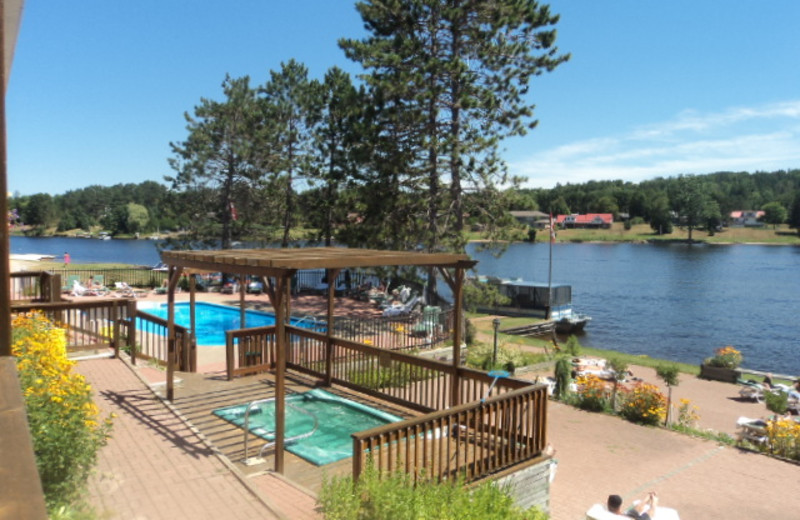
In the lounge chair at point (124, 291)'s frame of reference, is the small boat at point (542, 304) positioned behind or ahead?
ahead

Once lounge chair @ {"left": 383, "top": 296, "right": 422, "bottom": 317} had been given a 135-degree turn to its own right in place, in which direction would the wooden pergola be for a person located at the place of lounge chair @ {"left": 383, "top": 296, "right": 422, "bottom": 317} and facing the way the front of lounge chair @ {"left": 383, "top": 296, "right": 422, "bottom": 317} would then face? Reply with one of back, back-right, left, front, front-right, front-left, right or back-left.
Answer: back-right

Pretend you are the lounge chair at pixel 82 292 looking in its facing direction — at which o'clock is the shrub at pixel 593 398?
The shrub is roughly at 2 o'clock from the lounge chair.

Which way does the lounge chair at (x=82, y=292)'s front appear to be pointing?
to the viewer's right

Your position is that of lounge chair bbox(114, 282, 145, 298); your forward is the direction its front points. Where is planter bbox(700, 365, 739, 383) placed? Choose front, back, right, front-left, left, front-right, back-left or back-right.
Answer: front-right

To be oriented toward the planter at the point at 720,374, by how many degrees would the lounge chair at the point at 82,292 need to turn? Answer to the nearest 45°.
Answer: approximately 45° to its right

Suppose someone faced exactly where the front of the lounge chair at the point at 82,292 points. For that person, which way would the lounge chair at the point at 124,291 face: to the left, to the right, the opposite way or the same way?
the same way

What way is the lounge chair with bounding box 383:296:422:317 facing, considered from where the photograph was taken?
facing to the left of the viewer

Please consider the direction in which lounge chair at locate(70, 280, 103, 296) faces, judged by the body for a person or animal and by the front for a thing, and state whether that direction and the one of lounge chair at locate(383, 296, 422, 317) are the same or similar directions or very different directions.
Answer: very different directions

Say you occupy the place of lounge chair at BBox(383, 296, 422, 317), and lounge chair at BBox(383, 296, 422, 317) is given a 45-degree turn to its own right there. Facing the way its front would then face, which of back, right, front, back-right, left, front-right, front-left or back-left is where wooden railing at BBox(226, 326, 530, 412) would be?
back-left

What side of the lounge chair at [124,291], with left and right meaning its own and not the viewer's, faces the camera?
right

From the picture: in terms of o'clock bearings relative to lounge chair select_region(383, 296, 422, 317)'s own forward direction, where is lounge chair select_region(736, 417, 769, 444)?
lounge chair select_region(736, 417, 769, 444) is roughly at 8 o'clock from lounge chair select_region(383, 296, 422, 317).

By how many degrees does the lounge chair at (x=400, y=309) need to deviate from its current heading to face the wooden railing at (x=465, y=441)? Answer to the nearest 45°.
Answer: approximately 90° to its left
